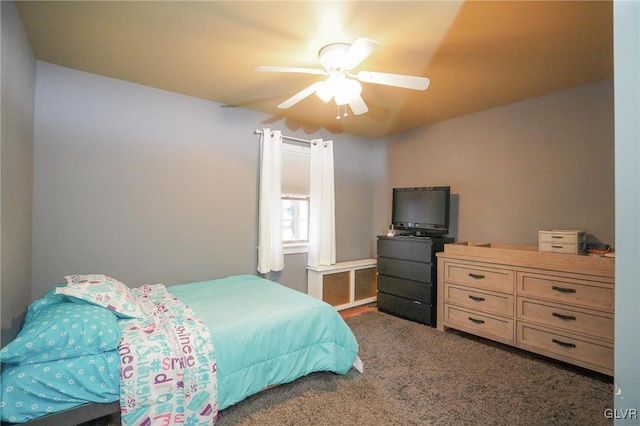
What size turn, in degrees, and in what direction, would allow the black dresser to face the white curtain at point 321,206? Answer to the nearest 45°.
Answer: approximately 45° to its right

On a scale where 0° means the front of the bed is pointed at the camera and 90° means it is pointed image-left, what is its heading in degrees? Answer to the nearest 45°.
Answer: approximately 225°

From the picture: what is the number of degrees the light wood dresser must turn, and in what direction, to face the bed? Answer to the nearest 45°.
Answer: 0° — it already faces it

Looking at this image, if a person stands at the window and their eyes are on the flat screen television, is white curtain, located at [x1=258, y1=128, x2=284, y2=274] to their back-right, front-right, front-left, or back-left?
back-right

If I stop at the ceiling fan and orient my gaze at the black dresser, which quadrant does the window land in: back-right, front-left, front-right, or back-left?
front-left

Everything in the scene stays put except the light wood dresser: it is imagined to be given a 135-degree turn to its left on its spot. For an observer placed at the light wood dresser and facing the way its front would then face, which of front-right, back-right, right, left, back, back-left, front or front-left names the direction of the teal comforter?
back-right

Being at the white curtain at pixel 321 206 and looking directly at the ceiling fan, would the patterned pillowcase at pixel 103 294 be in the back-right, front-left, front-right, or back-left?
front-right

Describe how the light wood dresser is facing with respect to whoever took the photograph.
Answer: facing the viewer and to the left of the viewer

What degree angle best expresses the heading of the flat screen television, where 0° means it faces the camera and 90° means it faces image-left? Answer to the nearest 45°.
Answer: approximately 45°

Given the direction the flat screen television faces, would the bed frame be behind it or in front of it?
in front

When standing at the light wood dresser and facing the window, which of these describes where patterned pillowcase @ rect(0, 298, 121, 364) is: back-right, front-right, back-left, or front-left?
front-left

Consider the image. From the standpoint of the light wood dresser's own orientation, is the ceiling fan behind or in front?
in front

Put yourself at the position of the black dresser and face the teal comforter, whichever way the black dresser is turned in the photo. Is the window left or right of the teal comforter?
right
